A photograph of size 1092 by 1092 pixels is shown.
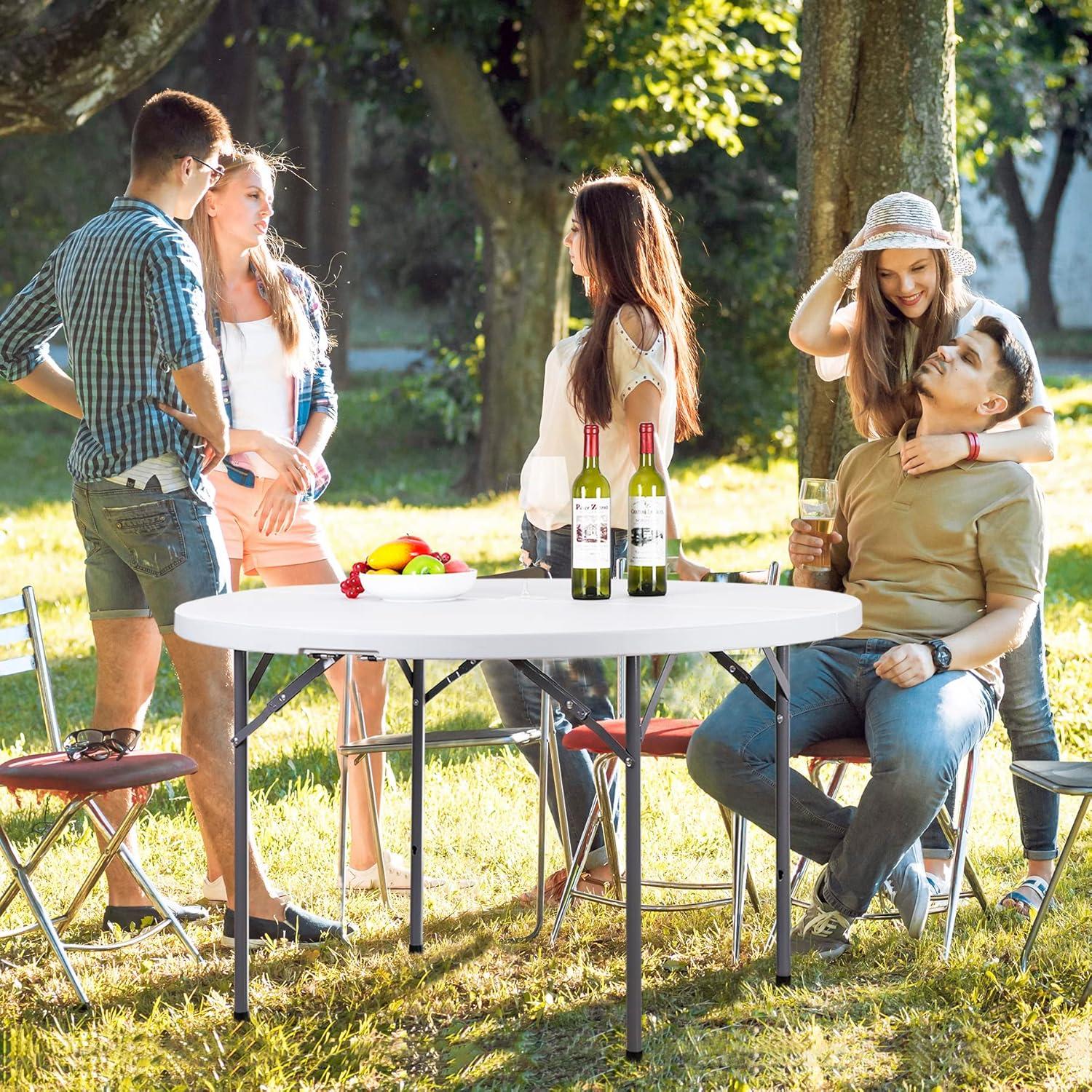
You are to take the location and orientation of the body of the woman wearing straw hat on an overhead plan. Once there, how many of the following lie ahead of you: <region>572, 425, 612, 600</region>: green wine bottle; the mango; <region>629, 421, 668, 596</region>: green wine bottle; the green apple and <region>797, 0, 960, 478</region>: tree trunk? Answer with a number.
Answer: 4

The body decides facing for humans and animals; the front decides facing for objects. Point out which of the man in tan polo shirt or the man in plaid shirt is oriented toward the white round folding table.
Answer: the man in tan polo shirt

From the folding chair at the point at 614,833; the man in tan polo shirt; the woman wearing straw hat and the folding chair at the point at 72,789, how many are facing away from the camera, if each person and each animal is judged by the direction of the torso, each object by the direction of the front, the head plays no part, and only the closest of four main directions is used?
0

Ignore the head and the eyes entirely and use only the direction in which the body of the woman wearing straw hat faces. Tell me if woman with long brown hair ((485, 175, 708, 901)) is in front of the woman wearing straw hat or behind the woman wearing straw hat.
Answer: in front

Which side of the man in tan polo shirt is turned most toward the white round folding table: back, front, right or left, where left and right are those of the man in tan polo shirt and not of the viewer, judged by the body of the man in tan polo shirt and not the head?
front

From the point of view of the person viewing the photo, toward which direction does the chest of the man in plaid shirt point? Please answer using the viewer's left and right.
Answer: facing away from the viewer and to the right of the viewer

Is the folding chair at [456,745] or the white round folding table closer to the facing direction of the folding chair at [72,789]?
the white round folding table

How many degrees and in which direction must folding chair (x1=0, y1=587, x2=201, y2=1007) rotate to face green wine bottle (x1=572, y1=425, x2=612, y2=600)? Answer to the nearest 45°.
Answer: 0° — it already faces it

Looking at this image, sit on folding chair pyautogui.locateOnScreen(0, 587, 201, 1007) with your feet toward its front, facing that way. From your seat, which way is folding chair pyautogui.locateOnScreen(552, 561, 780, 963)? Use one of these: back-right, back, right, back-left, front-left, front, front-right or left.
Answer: front-left

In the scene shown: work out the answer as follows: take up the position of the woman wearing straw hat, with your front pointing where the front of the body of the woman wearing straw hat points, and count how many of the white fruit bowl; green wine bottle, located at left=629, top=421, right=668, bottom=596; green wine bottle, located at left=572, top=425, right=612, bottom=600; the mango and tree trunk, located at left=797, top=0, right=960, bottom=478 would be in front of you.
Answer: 4

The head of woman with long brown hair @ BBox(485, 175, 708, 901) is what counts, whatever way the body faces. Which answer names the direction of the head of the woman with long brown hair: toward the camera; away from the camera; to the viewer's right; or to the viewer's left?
to the viewer's left

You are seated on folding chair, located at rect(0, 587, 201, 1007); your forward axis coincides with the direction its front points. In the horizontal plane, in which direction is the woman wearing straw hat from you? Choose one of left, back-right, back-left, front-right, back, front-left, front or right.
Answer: front-left

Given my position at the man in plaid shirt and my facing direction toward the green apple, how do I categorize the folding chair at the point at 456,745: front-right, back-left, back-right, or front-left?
front-left

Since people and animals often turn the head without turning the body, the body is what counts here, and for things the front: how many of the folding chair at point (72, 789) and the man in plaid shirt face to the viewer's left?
0

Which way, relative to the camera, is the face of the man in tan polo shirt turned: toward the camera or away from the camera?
toward the camera
